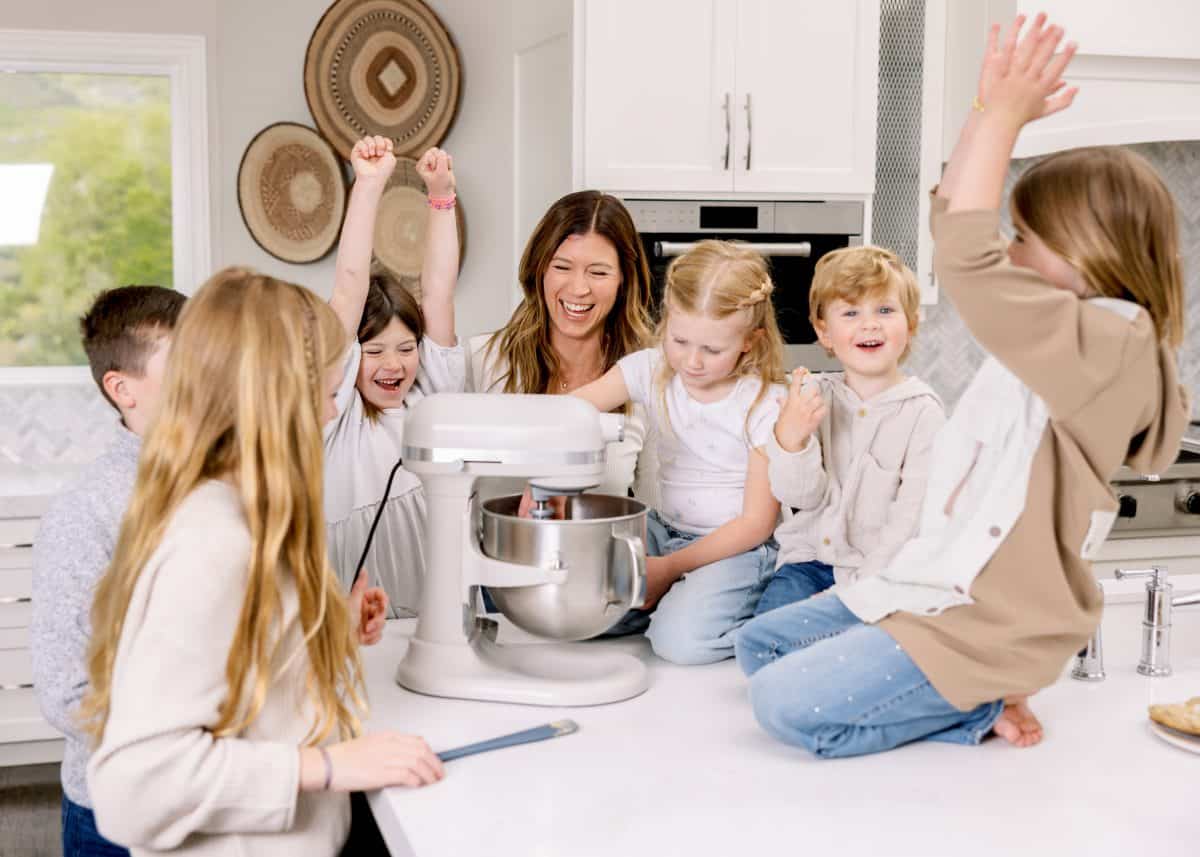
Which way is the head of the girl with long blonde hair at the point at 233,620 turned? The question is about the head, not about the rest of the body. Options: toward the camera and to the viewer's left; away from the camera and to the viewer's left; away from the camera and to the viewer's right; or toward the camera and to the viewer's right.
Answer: away from the camera and to the viewer's right

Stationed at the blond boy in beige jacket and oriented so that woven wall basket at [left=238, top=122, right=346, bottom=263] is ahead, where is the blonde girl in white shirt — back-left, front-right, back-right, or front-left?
front-left

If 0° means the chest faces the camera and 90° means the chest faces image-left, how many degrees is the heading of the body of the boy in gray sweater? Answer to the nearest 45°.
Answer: approximately 270°

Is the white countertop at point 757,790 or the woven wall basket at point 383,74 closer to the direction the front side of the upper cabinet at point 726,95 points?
the white countertop

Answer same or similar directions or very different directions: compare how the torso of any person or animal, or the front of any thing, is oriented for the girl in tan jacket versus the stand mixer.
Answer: very different directions

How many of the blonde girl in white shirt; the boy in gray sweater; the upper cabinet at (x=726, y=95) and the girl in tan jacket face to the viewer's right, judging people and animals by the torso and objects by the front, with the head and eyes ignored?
1

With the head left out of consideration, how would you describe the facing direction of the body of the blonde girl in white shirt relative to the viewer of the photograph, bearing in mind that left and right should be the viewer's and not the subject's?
facing the viewer and to the left of the viewer

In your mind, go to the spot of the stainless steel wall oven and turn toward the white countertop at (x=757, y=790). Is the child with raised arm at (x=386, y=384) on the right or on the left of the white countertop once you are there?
right

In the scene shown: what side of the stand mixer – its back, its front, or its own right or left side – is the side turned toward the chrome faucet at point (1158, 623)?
front

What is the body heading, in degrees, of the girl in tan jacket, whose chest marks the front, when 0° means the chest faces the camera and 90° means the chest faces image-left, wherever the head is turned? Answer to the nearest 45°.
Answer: approximately 90°

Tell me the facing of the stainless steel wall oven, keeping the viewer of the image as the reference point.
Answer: facing the viewer

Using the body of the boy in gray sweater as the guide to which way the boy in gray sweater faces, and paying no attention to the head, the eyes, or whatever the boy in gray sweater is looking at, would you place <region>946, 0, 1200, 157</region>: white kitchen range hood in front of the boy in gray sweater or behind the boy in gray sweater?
in front

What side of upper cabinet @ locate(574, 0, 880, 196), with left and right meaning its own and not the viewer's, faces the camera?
front

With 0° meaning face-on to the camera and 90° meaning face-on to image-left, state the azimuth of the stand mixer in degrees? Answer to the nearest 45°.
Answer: approximately 270°

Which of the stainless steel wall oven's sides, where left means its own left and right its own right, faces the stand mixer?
front
